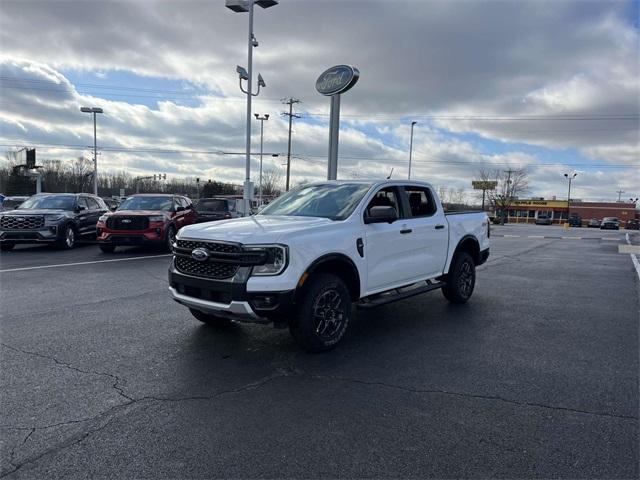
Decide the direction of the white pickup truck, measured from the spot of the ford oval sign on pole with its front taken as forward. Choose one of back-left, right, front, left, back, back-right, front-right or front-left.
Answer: front-left

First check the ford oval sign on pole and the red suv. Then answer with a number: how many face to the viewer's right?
0

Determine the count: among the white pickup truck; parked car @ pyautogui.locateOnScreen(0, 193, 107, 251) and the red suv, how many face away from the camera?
0

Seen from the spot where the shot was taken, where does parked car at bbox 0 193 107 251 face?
facing the viewer and to the left of the viewer

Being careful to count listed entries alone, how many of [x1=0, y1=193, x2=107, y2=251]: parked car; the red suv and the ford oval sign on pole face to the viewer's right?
0

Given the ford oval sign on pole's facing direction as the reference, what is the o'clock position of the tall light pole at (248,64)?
The tall light pole is roughly at 3 o'clock from the ford oval sign on pole.

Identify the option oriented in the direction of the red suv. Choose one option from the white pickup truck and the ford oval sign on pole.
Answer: the ford oval sign on pole

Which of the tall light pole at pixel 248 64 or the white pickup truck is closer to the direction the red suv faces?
the white pickup truck

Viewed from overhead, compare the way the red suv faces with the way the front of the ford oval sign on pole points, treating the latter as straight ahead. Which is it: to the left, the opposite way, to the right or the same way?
the same way

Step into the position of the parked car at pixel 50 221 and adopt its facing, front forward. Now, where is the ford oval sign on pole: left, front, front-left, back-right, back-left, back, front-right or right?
back-left

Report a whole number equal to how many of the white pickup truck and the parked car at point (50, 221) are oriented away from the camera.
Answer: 0

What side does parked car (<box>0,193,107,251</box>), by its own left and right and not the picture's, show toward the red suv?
left

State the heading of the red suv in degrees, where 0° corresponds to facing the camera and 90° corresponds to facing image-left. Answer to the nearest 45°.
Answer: approximately 45°

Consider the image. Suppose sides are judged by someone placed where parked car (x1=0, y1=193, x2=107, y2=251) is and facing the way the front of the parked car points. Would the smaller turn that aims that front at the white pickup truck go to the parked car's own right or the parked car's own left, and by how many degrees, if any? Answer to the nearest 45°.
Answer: approximately 45° to the parked car's own left
